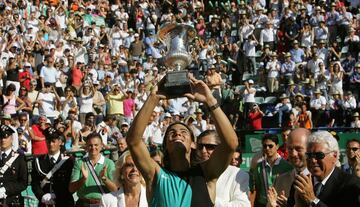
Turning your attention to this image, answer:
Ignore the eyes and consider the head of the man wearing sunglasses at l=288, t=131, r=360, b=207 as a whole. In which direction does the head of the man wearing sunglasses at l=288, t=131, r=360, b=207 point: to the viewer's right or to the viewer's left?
to the viewer's left

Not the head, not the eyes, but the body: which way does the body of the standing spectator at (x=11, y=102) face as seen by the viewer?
toward the camera

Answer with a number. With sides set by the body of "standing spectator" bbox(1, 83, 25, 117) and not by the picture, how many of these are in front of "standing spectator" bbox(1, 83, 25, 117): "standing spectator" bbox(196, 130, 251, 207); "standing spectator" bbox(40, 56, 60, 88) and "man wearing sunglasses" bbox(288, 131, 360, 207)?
2

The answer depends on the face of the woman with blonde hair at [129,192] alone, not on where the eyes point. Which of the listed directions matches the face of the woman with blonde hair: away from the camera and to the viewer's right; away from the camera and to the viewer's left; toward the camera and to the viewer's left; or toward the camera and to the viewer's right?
toward the camera and to the viewer's right

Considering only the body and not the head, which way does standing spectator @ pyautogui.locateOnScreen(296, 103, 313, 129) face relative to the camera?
toward the camera

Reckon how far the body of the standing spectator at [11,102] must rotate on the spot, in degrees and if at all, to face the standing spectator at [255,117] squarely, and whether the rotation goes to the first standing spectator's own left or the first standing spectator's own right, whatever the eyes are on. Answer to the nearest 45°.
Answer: approximately 90° to the first standing spectator's own left

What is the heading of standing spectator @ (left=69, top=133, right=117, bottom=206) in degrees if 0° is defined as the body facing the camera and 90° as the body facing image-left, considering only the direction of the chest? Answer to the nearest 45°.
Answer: approximately 0°

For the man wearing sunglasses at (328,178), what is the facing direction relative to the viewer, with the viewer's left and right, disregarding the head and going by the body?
facing the viewer and to the left of the viewer

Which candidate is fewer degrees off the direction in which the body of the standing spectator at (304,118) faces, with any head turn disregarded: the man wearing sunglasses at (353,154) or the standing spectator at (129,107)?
the man wearing sunglasses

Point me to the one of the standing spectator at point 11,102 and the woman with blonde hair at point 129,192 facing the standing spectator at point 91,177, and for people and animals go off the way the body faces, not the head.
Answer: the standing spectator at point 11,102

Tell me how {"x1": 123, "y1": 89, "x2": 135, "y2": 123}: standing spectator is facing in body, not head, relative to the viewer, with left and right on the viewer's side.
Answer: facing the viewer
